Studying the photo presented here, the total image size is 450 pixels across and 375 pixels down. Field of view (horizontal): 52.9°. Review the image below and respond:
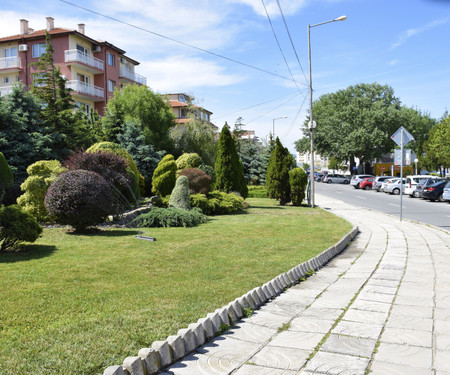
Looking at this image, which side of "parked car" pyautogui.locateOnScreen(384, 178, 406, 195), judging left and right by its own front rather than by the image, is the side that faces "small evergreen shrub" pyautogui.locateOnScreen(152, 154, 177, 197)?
front

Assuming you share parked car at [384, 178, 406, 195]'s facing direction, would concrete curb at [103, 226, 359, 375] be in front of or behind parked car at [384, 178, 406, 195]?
in front

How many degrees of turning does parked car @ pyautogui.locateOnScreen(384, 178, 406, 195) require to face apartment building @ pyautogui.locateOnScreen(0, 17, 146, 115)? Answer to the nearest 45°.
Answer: approximately 45° to its right

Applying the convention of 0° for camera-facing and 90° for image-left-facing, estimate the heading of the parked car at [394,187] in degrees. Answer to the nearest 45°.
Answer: approximately 45°

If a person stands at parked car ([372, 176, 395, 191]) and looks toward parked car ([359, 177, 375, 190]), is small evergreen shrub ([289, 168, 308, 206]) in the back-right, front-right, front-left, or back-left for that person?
back-left

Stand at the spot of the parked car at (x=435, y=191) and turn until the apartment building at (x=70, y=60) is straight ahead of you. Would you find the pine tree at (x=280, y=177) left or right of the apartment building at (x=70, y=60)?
left

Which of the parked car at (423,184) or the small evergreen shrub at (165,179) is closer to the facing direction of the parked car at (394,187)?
the small evergreen shrub

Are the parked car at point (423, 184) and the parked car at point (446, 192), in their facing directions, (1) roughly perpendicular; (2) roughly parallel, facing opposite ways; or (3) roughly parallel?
roughly parallel

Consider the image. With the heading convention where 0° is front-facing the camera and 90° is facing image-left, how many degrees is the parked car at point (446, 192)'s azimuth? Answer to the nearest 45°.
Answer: approximately 225°

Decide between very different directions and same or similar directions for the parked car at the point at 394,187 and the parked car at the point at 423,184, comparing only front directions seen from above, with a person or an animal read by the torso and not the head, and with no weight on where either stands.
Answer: same or similar directions

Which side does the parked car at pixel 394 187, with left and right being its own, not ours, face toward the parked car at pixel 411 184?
left

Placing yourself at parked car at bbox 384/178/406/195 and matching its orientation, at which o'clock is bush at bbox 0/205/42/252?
The bush is roughly at 11 o'clock from the parked car.

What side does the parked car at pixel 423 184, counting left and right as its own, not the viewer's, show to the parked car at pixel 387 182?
left

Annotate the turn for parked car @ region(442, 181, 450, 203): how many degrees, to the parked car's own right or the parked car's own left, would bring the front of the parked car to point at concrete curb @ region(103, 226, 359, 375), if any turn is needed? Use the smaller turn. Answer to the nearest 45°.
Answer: approximately 135° to the parked car's own right
